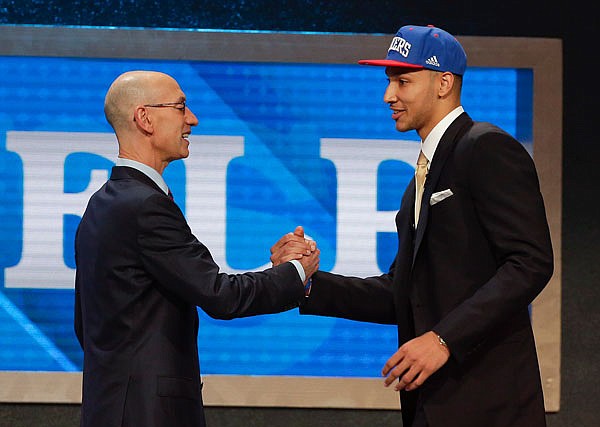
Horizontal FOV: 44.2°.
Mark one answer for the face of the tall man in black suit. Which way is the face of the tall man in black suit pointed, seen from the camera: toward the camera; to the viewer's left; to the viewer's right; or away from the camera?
to the viewer's left

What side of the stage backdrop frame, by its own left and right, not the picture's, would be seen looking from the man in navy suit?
front

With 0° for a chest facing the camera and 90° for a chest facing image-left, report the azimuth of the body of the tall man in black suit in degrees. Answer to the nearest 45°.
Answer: approximately 90°

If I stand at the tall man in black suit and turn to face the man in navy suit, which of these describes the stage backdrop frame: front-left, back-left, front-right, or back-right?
front-right

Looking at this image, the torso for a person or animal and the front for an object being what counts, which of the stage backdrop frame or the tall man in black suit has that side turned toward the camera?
the stage backdrop frame

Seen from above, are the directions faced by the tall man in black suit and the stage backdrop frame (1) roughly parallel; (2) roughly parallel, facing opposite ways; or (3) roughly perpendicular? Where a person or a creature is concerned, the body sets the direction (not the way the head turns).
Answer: roughly perpendicular

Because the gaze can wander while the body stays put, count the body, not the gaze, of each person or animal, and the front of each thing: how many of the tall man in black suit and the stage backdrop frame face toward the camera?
1

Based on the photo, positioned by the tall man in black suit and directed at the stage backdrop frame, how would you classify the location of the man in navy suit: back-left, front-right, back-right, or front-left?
front-left

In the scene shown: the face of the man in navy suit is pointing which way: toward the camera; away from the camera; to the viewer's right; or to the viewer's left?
to the viewer's right

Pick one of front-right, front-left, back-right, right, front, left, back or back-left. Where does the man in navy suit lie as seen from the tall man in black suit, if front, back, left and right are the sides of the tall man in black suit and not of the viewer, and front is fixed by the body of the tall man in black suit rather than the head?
front

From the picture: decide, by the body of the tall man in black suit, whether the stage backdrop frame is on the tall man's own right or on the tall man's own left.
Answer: on the tall man's own right

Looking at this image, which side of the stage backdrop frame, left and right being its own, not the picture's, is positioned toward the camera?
front

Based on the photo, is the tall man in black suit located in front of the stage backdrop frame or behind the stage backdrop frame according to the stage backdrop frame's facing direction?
in front

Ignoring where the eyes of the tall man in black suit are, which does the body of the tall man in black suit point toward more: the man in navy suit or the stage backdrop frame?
the man in navy suit

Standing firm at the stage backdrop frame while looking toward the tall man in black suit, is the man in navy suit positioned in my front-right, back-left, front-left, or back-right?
front-right
